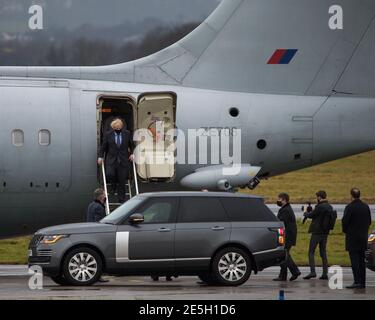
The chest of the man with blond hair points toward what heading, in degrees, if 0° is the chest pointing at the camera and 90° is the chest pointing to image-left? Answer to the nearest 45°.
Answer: approximately 0°

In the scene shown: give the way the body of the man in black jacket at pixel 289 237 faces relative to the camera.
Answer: to the viewer's left

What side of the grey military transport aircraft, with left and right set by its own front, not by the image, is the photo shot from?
left

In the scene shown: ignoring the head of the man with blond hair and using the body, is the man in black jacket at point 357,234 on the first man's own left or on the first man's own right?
on the first man's own left

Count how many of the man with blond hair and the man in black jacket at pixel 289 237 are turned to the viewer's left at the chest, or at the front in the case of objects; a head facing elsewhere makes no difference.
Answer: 1

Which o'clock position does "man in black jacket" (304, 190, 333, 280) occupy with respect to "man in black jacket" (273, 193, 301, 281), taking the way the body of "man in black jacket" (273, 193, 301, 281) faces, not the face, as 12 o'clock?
"man in black jacket" (304, 190, 333, 280) is roughly at 5 o'clock from "man in black jacket" (273, 193, 301, 281).

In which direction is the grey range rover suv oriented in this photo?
to the viewer's left

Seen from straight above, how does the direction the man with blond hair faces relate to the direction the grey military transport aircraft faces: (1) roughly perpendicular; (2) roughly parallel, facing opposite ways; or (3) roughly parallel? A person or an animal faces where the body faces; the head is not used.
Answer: roughly perpendicular
